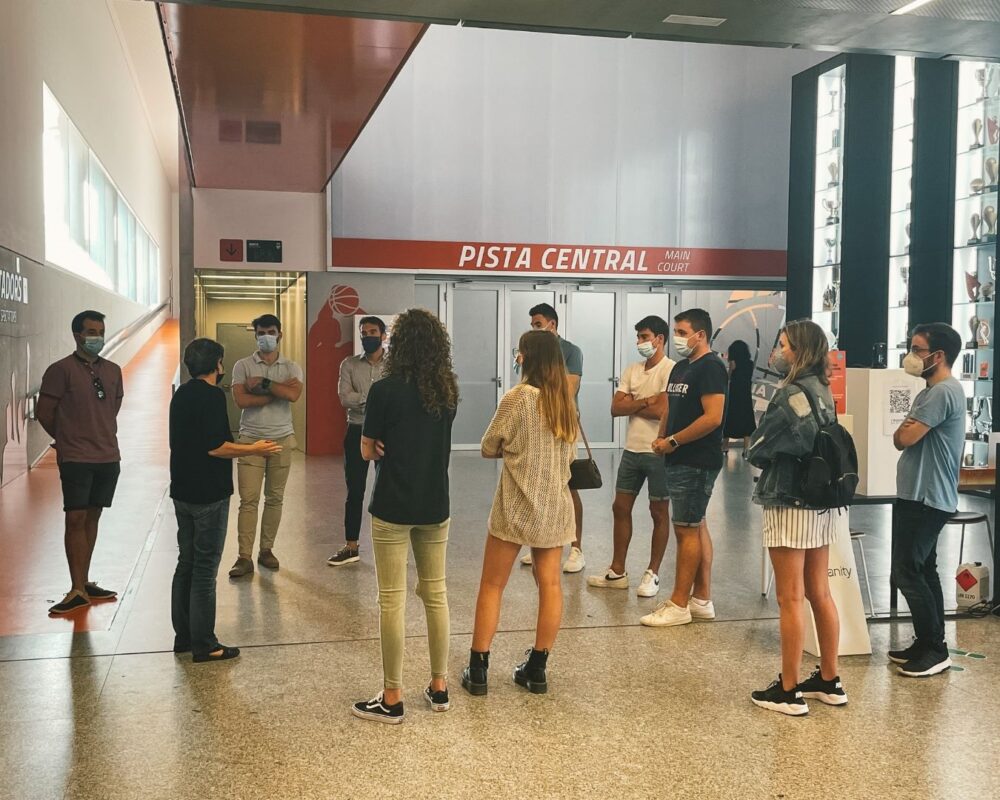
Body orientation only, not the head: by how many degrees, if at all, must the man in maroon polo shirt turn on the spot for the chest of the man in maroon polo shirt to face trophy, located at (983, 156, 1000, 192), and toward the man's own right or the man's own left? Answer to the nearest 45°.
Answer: approximately 45° to the man's own left

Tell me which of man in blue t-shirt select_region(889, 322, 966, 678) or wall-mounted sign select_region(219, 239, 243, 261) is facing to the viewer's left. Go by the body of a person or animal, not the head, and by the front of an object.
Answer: the man in blue t-shirt

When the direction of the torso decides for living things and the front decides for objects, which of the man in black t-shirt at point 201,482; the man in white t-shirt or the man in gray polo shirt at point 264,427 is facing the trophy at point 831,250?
the man in black t-shirt

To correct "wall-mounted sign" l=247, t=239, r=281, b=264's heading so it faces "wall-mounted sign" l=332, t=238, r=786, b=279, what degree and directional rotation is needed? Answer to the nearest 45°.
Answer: approximately 90° to its left

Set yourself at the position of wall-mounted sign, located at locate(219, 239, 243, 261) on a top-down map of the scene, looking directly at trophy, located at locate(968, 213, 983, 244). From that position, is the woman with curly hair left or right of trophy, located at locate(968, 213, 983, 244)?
right

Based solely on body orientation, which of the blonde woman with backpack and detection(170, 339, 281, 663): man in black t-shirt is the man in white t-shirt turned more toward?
the man in black t-shirt

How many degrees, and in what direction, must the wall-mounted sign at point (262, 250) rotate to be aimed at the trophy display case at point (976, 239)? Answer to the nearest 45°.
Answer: approximately 45° to its left

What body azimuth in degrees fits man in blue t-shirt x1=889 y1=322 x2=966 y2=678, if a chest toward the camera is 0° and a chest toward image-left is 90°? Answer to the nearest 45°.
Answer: approximately 90°

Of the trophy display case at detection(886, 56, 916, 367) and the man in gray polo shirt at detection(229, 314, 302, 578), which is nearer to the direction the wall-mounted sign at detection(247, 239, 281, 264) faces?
the man in gray polo shirt

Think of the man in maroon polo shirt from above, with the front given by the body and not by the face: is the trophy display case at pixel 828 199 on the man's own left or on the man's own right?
on the man's own left

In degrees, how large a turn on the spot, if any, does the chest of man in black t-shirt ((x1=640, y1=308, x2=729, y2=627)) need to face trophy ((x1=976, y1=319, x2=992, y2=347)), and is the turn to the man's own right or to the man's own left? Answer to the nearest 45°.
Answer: approximately 180°
